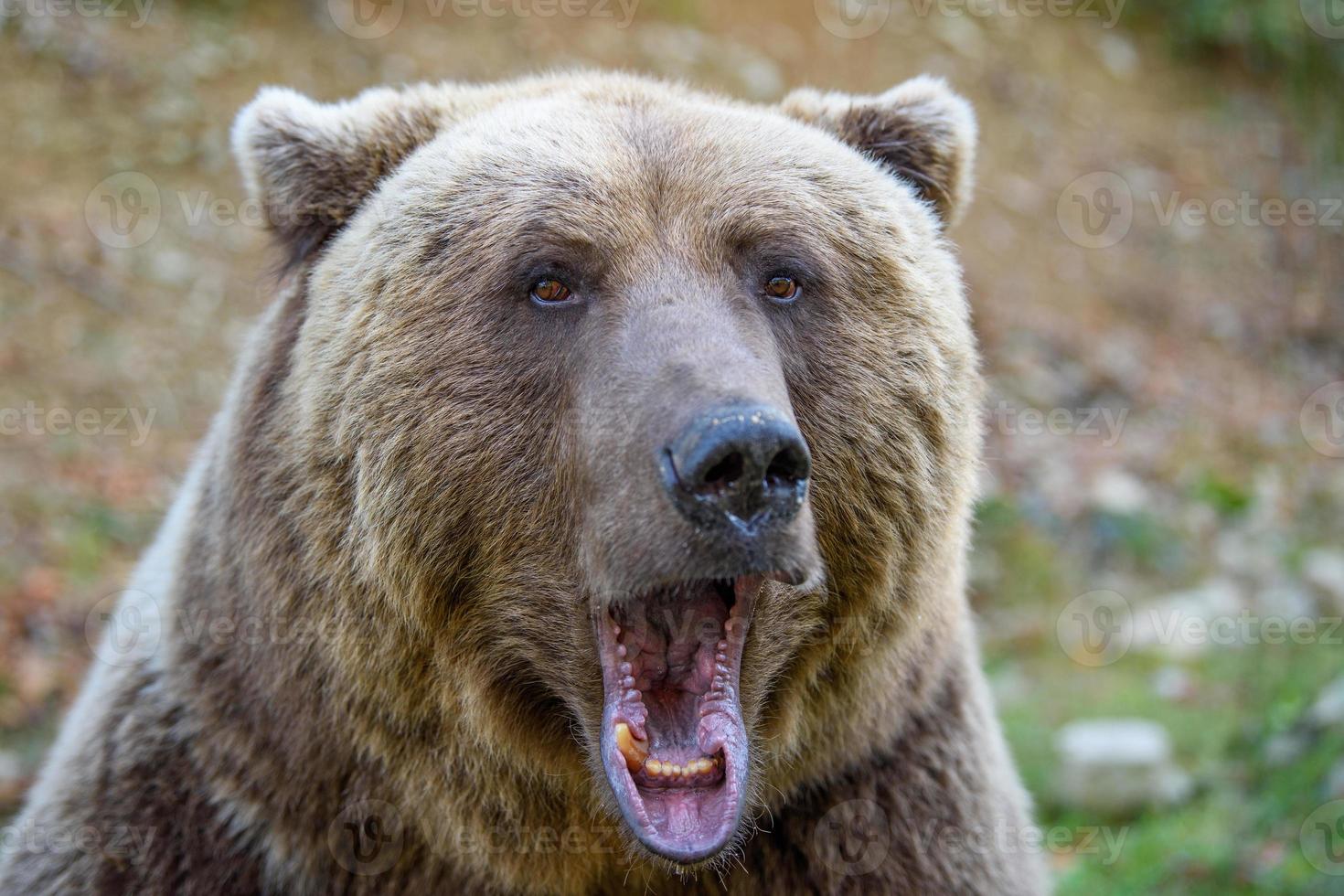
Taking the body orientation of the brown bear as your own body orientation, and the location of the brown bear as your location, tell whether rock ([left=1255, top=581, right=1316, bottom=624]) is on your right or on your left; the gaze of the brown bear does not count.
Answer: on your left

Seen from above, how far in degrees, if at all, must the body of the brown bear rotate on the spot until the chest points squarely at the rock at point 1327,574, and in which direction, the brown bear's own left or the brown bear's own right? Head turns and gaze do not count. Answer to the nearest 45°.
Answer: approximately 135° to the brown bear's own left

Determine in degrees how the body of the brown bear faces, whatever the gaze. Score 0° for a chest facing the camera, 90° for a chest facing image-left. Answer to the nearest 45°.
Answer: approximately 0°

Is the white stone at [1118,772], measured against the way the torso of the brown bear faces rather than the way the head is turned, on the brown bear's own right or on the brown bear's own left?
on the brown bear's own left

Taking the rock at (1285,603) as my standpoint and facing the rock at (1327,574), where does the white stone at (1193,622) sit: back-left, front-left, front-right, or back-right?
back-left

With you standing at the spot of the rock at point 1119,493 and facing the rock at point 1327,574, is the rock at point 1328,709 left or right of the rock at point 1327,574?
right

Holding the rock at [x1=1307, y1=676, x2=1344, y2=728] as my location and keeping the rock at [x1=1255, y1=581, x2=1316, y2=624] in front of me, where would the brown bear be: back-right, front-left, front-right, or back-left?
back-left

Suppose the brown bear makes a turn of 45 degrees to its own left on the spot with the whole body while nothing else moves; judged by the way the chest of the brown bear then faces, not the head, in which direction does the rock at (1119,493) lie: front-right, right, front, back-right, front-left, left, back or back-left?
left

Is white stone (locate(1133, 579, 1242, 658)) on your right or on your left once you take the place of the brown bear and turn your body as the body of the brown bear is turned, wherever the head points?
on your left

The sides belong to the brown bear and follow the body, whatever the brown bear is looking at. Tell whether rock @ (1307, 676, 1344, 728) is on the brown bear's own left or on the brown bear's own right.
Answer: on the brown bear's own left
